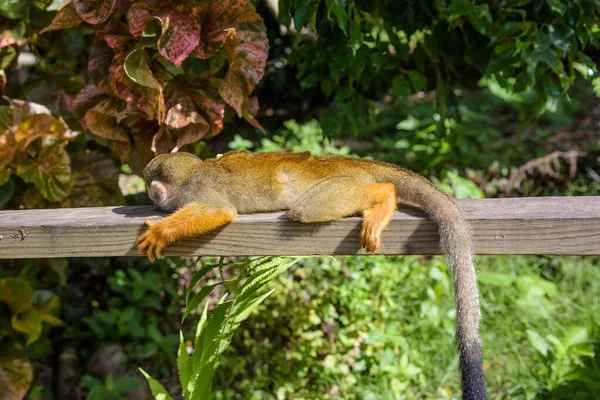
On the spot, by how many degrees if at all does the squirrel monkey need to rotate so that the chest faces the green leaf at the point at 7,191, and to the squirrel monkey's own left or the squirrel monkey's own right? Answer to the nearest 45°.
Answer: approximately 45° to the squirrel monkey's own right

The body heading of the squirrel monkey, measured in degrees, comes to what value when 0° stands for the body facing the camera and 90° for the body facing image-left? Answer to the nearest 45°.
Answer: approximately 90°

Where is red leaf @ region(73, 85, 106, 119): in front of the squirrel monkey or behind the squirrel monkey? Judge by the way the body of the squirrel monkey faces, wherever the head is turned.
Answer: in front

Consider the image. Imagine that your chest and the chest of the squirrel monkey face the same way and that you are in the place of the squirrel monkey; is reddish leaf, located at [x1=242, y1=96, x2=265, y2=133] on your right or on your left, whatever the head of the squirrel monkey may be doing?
on your right

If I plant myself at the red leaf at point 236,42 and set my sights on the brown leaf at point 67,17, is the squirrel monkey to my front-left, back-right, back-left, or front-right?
back-left

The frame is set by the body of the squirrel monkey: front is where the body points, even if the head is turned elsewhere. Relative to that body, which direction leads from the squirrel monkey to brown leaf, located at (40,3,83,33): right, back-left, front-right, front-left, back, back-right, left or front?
front-right

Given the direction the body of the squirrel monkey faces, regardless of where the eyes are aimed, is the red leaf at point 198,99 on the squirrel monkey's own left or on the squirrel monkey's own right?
on the squirrel monkey's own right

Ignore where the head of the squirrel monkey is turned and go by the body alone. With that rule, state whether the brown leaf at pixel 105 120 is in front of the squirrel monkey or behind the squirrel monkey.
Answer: in front

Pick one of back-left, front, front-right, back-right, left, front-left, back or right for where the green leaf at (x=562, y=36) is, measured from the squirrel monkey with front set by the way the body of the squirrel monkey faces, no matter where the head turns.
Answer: back-right

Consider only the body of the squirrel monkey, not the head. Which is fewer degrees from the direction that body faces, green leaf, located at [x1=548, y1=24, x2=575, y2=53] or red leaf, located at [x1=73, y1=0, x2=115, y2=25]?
the red leaf

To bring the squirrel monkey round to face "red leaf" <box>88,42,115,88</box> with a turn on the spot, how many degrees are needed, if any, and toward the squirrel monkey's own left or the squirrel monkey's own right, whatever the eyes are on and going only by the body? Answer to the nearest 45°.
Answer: approximately 45° to the squirrel monkey's own right

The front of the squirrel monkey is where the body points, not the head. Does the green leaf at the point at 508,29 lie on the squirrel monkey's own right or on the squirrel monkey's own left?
on the squirrel monkey's own right

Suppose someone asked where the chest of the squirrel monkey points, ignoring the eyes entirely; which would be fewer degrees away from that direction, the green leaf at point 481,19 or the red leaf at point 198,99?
the red leaf
